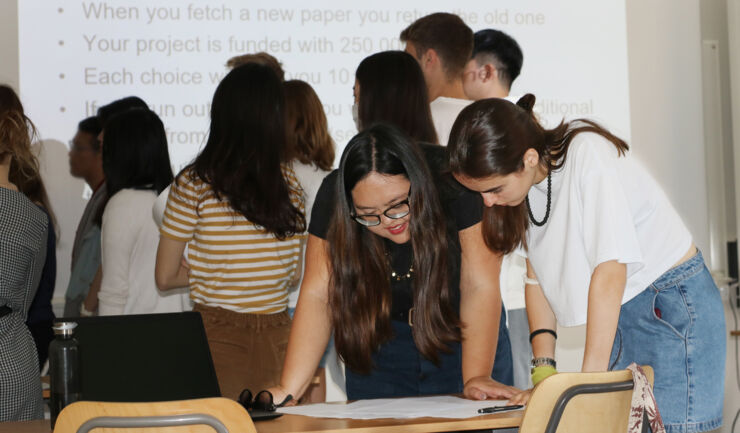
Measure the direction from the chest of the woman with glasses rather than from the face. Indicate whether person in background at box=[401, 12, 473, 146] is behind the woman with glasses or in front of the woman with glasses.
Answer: behind

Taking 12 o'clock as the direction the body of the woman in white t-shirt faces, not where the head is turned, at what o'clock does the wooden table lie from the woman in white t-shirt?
The wooden table is roughly at 12 o'clock from the woman in white t-shirt.

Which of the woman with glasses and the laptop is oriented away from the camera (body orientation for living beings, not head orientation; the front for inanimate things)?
the laptop

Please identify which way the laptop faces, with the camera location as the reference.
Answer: facing away from the viewer

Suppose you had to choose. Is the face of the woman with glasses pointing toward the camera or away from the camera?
toward the camera

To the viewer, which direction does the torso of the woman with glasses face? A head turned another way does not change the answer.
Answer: toward the camera

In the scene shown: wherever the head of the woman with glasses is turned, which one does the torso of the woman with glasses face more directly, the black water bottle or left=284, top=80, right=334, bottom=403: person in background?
the black water bottle

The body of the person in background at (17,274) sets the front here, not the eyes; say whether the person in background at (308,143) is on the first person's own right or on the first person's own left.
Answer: on the first person's own right

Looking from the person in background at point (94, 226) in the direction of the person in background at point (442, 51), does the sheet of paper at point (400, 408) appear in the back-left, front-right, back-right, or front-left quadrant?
front-right

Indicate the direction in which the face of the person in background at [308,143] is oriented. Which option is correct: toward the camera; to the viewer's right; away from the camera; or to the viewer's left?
away from the camera

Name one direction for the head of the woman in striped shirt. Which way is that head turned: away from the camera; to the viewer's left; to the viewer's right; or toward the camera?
away from the camera

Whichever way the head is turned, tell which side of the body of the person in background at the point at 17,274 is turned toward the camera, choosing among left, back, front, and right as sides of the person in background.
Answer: back
